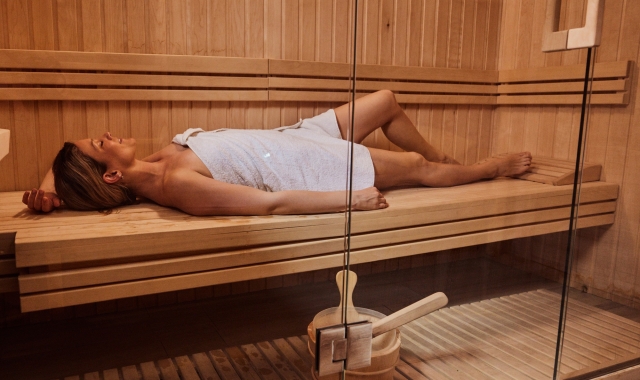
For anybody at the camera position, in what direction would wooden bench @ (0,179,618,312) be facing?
facing the viewer and to the right of the viewer

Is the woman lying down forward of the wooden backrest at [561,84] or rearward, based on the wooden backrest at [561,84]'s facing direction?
forward

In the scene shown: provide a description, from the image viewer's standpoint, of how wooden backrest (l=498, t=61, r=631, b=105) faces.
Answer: facing the viewer and to the left of the viewer

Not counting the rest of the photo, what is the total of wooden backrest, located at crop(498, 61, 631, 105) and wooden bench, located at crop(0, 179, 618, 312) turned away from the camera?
0
